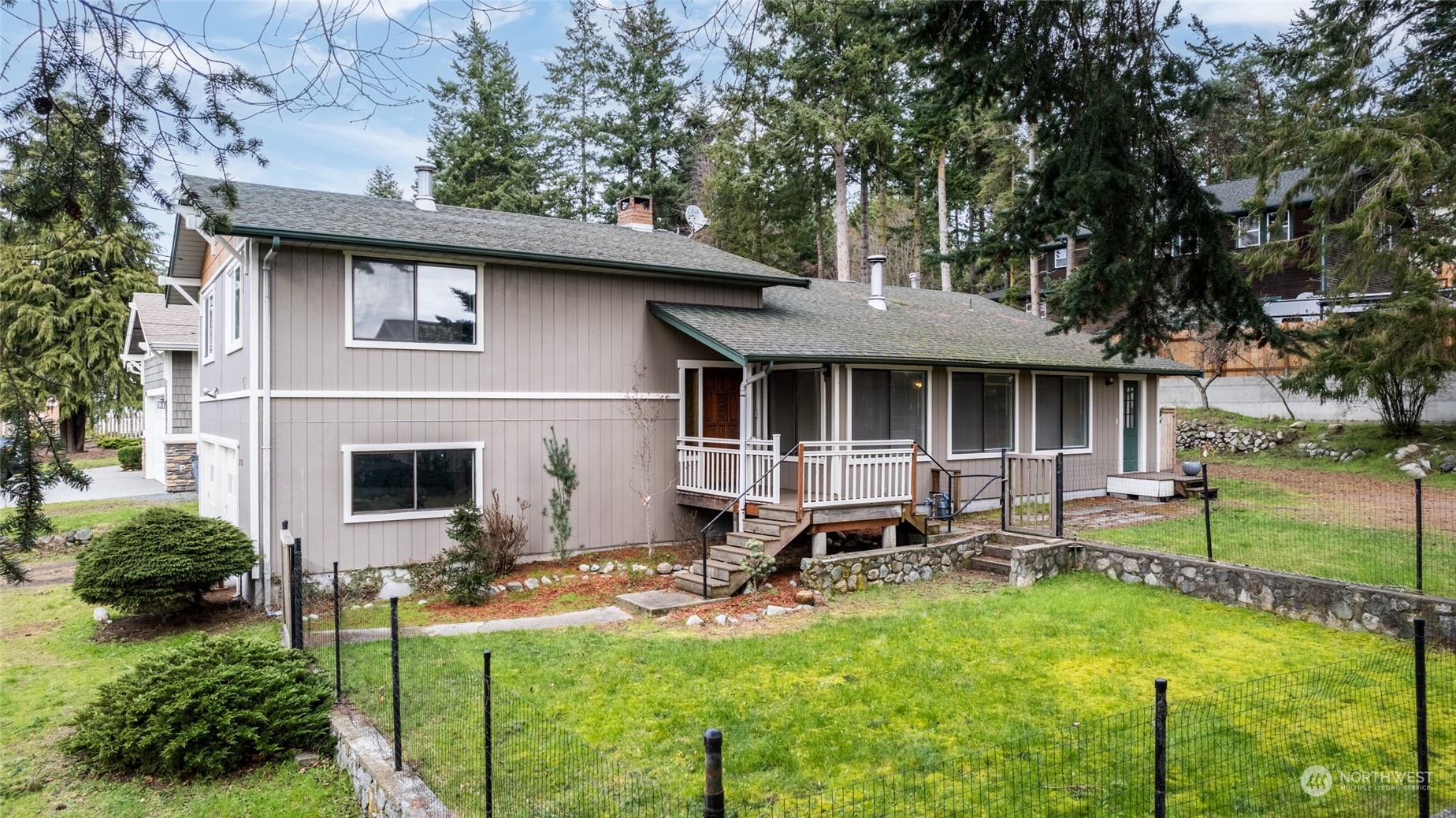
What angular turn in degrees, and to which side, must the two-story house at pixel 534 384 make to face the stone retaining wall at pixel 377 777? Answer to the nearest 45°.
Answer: approximately 45° to its right

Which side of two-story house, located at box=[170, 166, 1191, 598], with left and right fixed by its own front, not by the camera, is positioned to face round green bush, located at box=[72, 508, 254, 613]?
right

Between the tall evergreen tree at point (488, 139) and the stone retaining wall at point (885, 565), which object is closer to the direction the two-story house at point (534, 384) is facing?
the stone retaining wall

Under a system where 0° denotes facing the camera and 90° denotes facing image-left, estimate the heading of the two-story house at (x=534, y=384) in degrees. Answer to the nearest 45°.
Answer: approximately 315°

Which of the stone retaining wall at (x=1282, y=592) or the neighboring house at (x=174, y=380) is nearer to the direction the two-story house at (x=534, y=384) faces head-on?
the stone retaining wall

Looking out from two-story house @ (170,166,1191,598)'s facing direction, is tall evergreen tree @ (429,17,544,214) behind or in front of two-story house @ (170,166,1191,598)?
behind

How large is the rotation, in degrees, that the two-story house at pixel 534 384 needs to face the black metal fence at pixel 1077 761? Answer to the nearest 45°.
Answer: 0° — it already faces it

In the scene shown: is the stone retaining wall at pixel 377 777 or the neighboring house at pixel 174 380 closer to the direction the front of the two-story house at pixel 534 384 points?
the stone retaining wall

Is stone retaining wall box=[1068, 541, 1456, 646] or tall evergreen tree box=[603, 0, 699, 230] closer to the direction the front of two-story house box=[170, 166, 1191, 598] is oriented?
the stone retaining wall

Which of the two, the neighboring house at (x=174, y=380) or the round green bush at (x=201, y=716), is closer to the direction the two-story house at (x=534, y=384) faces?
the round green bush

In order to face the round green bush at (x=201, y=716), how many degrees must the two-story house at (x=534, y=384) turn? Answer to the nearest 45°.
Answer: approximately 45° to its right
